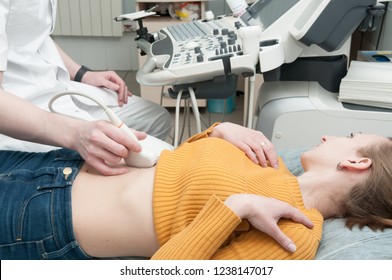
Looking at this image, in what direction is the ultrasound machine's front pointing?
to the viewer's left
